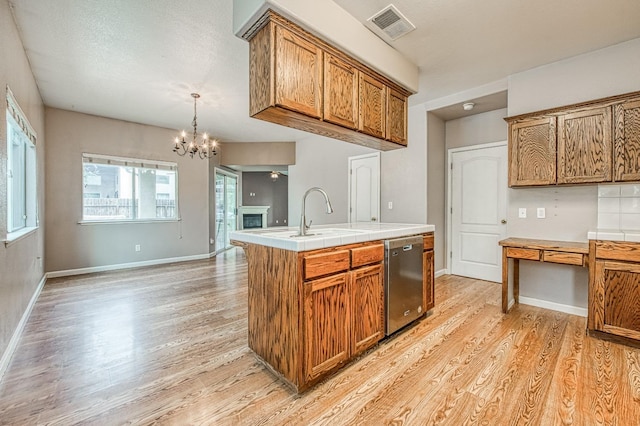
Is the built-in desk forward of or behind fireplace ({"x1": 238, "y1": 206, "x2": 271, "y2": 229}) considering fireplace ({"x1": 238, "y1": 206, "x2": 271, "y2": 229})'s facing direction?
forward

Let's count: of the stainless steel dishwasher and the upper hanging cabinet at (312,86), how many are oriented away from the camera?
0

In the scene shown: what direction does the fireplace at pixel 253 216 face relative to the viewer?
toward the camera

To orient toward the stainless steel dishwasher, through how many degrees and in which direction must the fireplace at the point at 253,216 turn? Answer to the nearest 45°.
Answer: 0° — it already faces it

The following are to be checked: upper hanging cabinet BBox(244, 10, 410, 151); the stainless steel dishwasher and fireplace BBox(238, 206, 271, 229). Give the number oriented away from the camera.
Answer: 0

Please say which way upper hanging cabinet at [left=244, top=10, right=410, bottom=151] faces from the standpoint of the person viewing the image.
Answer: facing the viewer and to the right of the viewer

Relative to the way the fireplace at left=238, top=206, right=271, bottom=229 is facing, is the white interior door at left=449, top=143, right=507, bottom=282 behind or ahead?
ahead

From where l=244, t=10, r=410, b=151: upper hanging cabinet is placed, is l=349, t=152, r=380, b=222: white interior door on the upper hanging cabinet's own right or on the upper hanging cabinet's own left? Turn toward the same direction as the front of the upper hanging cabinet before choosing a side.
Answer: on the upper hanging cabinet's own left

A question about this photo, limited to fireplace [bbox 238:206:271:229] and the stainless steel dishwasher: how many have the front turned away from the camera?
0

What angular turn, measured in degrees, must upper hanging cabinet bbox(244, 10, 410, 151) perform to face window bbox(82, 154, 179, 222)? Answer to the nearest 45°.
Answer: approximately 180°
